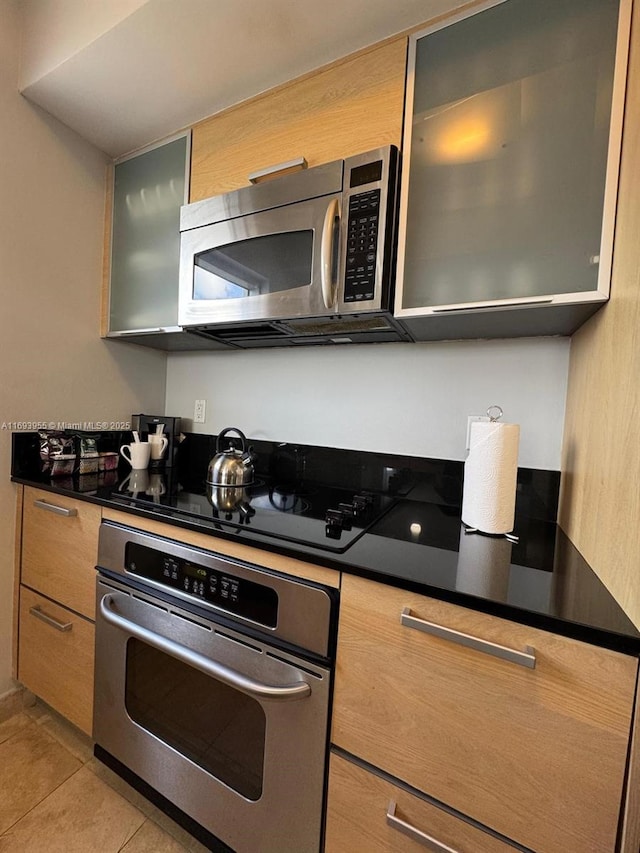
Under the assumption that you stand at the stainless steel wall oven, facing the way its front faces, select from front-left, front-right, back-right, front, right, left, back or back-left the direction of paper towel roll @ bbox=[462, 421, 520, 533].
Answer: back-left

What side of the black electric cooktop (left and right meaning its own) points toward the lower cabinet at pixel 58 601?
right

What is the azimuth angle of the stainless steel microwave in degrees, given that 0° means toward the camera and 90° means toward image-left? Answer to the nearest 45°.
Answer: approximately 45°

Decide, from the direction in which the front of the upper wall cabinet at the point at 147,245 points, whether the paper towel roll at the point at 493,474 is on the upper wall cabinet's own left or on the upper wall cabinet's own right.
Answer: on the upper wall cabinet's own left

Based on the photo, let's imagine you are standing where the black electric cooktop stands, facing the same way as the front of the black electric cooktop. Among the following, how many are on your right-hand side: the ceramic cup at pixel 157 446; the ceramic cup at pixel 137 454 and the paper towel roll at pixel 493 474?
2

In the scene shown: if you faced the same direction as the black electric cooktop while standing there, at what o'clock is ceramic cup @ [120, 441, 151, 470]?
The ceramic cup is roughly at 3 o'clock from the black electric cooktop.

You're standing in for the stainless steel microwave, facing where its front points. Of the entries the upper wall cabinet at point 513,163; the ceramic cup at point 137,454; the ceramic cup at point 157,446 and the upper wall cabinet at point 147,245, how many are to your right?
3
